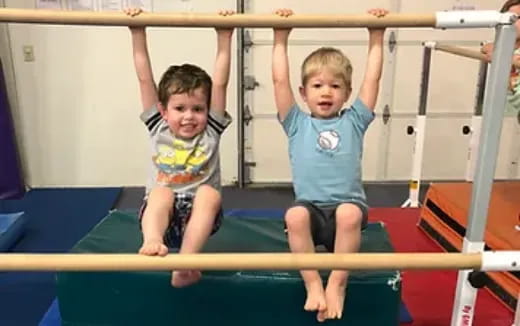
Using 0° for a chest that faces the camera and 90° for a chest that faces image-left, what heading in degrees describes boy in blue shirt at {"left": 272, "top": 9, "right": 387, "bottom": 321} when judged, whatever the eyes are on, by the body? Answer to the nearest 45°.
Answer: approximately 0°

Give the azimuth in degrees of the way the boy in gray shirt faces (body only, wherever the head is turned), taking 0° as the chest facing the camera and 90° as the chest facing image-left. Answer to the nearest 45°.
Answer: approximately 0°

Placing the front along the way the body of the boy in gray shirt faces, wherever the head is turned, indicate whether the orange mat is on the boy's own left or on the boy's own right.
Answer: on the boy's own left

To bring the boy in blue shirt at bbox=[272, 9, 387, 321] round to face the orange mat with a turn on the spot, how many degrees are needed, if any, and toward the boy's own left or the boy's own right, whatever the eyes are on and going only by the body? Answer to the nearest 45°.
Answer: approximately 135° to the boy's own left

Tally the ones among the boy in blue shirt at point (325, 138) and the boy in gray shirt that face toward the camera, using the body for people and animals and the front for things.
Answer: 2
